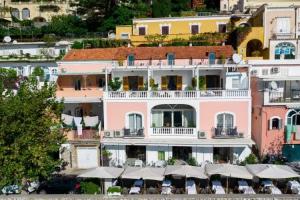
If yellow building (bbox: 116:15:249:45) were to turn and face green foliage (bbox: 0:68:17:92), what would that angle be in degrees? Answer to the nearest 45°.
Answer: approximately 45° to its right

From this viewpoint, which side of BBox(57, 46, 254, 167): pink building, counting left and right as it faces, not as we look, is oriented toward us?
front

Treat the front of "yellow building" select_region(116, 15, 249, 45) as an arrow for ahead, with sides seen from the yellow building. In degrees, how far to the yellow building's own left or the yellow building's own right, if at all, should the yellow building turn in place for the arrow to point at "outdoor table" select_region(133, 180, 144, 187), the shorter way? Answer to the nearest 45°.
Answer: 0° — it already faces it

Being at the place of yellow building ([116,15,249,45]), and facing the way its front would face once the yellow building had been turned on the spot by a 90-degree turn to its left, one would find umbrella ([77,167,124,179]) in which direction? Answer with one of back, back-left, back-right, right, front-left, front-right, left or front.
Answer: right

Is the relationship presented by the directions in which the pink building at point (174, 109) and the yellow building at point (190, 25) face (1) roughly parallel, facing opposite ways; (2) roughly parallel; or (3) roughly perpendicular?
roughly parallel

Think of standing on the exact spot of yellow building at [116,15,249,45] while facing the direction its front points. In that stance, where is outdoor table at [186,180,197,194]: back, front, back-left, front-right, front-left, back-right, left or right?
front

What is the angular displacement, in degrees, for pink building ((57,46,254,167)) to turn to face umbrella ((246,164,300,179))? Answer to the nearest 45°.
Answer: approximately 45° to its left

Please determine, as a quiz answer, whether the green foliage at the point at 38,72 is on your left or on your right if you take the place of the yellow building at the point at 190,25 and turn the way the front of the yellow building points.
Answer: on your right

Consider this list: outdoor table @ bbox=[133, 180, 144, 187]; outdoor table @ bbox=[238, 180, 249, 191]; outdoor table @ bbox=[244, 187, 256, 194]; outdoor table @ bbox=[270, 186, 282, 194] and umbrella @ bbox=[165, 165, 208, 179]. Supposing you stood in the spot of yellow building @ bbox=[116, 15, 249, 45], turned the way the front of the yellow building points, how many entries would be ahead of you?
5

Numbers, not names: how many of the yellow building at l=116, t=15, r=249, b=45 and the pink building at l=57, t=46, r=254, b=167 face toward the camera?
2

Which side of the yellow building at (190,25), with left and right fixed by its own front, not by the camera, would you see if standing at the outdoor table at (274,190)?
front

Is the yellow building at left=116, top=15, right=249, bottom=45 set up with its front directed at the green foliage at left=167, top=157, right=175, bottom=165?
yes

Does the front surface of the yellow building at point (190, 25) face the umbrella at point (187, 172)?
yes

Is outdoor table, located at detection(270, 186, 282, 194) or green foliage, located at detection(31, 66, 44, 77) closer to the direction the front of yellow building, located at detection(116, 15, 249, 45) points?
the outdoor table

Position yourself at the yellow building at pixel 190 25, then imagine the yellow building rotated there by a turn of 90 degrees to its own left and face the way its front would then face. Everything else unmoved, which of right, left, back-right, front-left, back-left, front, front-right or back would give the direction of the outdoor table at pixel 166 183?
right

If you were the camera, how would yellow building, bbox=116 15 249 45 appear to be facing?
facing the viewer
